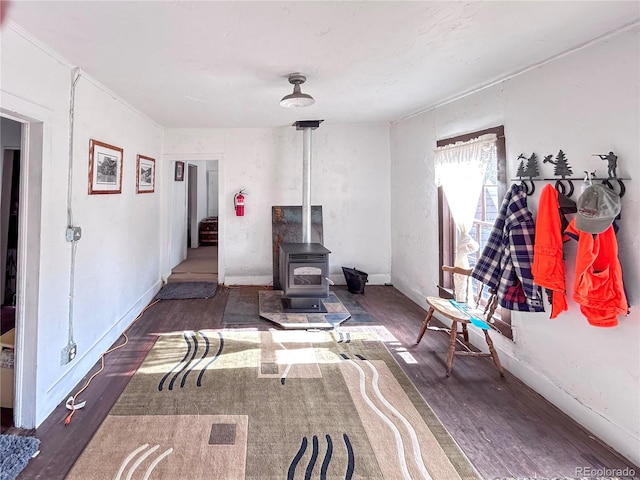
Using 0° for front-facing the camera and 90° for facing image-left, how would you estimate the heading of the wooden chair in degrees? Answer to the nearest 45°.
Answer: approximately 45°

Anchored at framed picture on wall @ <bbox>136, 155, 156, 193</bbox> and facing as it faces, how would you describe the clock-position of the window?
The window is roughly at 12 o'clock from the framed picture on wall.

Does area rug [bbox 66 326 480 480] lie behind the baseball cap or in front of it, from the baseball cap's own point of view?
in front

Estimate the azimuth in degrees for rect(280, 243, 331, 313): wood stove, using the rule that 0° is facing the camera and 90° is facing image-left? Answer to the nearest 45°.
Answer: approximately 0°

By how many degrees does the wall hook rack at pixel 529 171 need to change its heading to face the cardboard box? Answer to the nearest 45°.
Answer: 0° — it already faces it

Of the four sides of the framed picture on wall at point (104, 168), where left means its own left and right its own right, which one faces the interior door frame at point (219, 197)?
left

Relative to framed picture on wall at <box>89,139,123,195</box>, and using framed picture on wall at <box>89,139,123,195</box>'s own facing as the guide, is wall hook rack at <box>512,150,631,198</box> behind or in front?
in front

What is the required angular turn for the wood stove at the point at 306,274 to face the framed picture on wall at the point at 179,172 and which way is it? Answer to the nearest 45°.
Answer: approximately 135° to its right

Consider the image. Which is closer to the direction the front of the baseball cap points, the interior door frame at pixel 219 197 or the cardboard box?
the cardboard box
